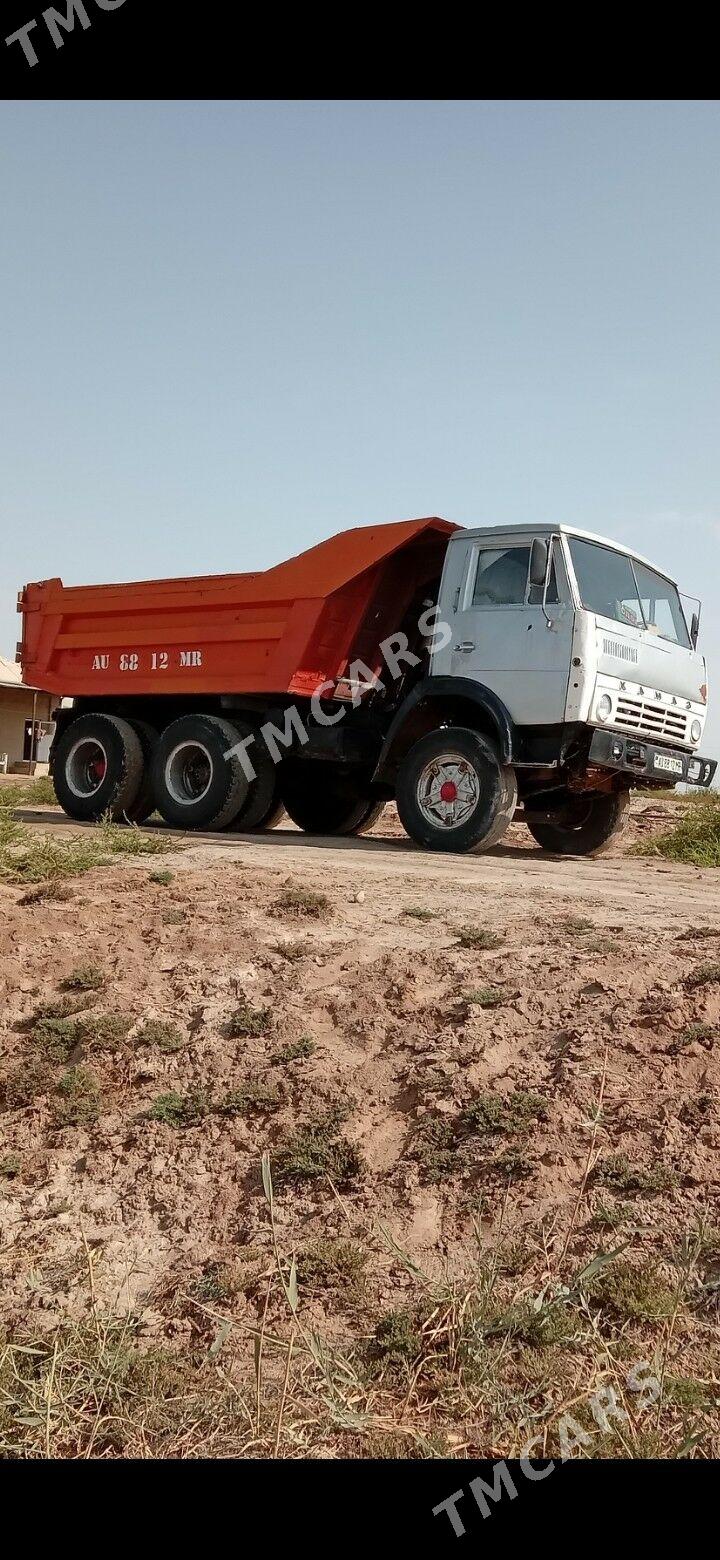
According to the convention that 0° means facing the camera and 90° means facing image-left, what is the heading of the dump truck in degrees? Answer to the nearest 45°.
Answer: approximately 315°
